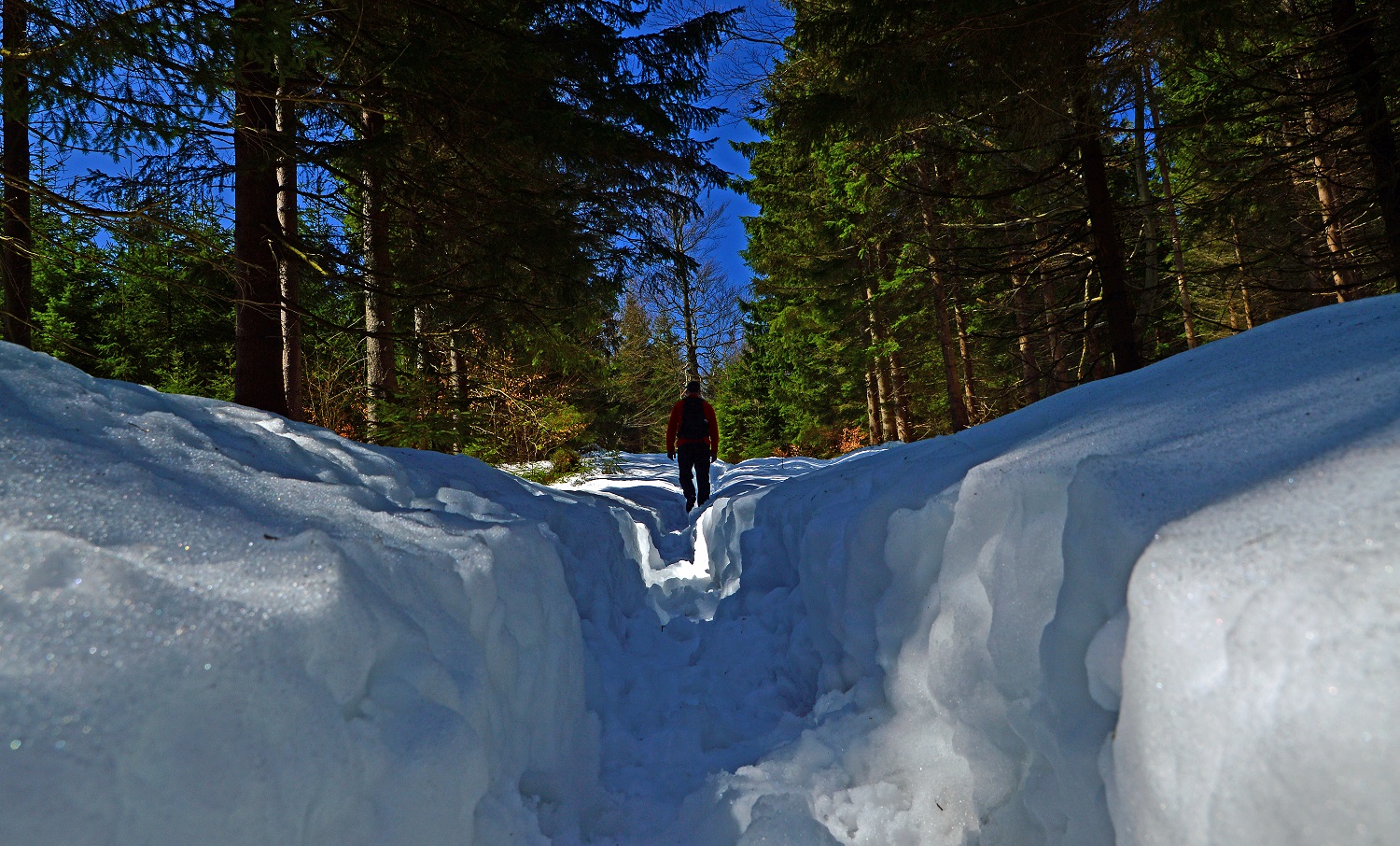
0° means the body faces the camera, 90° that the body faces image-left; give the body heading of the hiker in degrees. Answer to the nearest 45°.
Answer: approximately 180°

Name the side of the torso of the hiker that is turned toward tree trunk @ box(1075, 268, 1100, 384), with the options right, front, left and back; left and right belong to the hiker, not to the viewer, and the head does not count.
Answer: right

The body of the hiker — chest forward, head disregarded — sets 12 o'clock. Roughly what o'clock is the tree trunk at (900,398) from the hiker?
The tree trunk is roughly at 1 o'clock from the hiker.

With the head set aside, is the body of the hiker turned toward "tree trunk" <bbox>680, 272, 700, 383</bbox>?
yes
